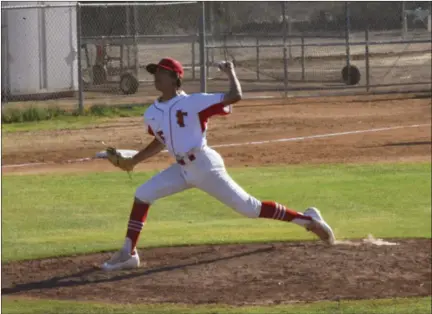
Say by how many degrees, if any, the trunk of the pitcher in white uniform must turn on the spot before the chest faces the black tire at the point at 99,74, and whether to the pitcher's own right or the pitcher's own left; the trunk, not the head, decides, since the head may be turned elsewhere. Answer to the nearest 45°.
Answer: approximately 135° to the pitcher's own right

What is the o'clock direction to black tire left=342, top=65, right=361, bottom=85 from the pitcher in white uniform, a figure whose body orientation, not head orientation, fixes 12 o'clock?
The black tire is roughly at 5 o'clock from the pitcher in white uniform.

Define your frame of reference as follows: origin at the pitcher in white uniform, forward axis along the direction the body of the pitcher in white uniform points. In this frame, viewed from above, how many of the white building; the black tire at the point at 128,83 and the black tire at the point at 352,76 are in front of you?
0

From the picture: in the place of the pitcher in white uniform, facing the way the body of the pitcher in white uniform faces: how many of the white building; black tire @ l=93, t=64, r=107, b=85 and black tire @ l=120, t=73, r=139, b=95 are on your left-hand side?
0

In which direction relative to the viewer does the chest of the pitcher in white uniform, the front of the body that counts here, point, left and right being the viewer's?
facing the viewer and to the left of the viewer

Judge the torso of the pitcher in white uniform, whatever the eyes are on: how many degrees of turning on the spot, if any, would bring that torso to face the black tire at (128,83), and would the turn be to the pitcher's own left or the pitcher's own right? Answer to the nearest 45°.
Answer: approximately 135° to the pitcher's own right

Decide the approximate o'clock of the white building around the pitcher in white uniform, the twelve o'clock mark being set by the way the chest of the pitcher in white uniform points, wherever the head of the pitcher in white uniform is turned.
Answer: The white building is roughly at 4 o'clock from the pitcher in white uniform.

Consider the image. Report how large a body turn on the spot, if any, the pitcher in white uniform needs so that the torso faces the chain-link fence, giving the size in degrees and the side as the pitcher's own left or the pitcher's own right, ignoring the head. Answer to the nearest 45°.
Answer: approximately 135° to the pitcher's own right
